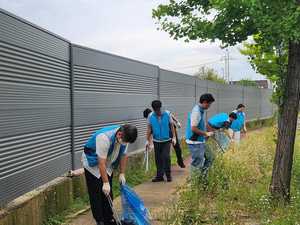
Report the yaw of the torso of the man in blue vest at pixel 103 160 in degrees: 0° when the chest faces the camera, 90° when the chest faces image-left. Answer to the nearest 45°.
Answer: approximately 315°

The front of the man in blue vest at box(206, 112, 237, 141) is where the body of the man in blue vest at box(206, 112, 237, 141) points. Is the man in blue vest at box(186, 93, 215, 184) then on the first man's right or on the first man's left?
on the first man's right

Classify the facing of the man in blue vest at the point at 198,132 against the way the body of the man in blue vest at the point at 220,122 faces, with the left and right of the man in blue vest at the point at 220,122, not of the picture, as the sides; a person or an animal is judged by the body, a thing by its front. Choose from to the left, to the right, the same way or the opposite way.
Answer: the same way

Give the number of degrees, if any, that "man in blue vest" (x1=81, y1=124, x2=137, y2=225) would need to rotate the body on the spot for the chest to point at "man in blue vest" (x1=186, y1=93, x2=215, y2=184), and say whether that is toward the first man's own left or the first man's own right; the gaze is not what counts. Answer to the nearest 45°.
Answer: approximately 90° to the first man's own left

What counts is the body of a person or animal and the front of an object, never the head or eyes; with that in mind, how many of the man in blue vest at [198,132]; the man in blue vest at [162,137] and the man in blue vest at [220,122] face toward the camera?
1

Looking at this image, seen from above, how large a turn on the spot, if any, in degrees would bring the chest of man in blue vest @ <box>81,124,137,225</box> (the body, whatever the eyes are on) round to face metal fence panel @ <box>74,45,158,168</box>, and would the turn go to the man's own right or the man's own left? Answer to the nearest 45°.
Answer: approximately 135° to the man's own left

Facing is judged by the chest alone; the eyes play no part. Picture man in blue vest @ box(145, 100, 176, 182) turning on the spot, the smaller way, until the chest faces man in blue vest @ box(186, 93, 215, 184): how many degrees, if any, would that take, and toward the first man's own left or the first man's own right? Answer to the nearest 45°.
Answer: approximately 45° to the first man's own left

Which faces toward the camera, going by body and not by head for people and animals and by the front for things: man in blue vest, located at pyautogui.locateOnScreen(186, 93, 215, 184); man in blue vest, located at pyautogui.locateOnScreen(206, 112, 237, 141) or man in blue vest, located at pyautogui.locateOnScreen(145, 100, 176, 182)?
man in blue vest, located at pyautogui.locateOnScreen(145, 100, 176, 182)

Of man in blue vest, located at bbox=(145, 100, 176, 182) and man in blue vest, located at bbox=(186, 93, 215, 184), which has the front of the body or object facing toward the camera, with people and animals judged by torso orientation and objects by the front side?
man in blue vest, located at bbox=(145, 100, 176, 182)

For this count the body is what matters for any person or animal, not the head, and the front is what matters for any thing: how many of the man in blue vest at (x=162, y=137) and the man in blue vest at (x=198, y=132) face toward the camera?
1

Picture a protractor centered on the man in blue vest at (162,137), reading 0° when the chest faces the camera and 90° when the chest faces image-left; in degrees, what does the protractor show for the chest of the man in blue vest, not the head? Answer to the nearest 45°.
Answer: approximately 0°

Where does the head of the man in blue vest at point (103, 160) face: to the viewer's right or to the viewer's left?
to the viewer's right
